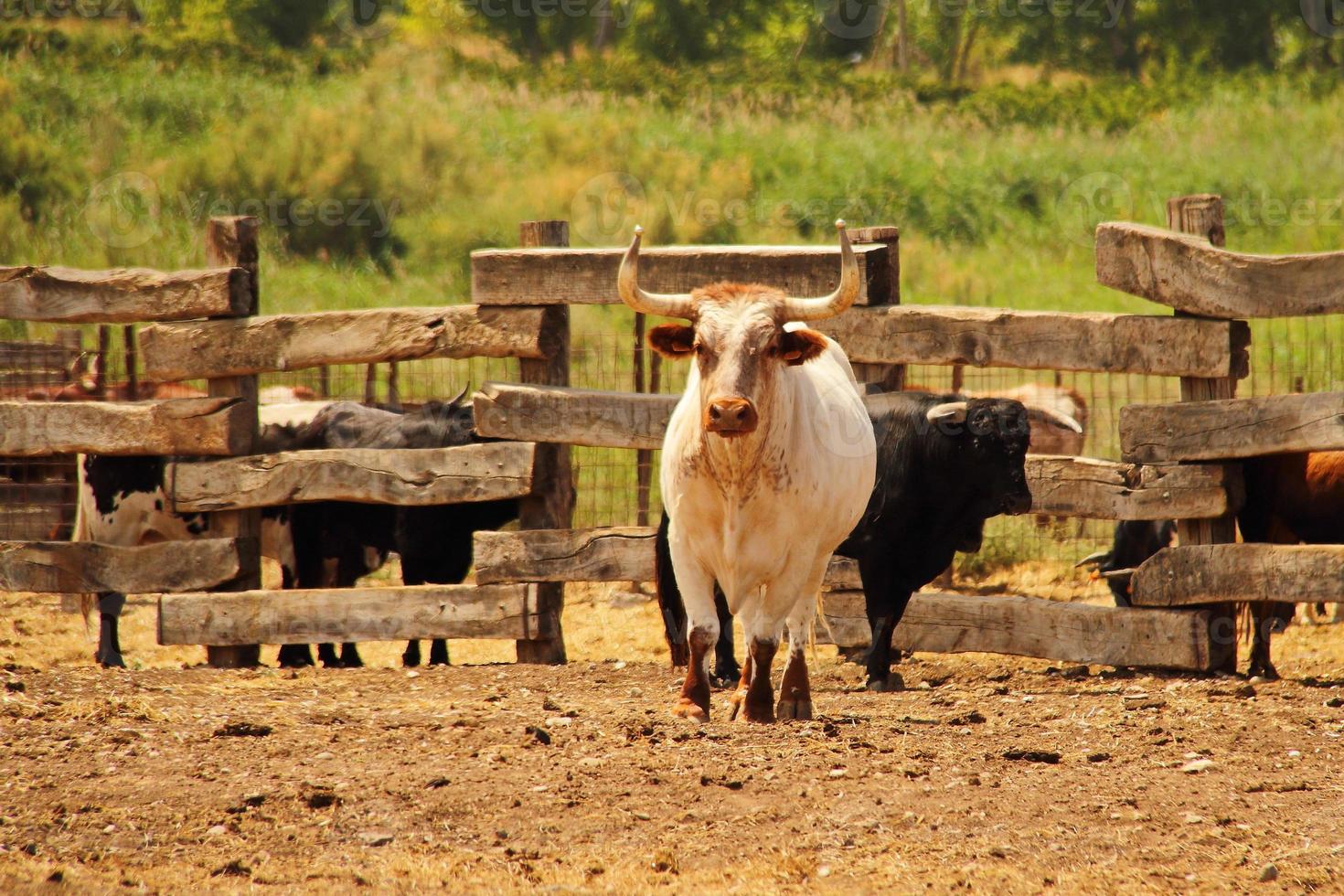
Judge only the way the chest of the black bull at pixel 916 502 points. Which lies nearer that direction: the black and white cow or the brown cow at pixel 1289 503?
the brown cow

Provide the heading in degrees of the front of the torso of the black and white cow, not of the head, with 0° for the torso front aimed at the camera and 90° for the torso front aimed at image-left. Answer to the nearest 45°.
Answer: approximately 270°

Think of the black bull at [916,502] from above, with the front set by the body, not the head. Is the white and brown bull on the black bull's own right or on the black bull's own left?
on the black bull's own right

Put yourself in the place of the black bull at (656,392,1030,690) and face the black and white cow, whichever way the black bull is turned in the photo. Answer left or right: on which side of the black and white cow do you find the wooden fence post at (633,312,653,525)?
right

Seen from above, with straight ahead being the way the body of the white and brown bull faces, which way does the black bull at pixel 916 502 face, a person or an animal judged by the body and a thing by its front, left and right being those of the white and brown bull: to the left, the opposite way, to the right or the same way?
to the left

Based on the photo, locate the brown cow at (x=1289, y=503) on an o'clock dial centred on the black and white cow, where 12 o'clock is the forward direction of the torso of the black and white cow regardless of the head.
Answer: The brown cow is roughly at 1 o'clock from the black and white cow.

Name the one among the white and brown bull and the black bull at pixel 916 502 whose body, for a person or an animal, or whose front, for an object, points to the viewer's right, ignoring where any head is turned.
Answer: the black bull

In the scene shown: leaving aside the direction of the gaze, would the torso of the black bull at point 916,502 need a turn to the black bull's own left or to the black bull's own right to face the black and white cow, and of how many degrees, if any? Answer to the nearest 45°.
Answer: approximately 180°

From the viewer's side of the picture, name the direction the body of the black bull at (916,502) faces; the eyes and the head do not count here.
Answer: to the viewer's right

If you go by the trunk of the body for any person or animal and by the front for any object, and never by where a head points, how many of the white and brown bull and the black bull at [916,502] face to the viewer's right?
1
